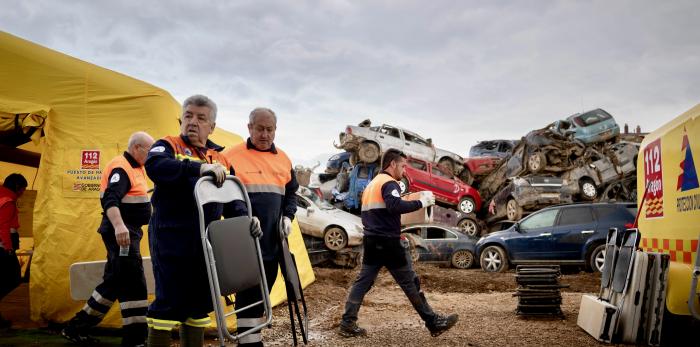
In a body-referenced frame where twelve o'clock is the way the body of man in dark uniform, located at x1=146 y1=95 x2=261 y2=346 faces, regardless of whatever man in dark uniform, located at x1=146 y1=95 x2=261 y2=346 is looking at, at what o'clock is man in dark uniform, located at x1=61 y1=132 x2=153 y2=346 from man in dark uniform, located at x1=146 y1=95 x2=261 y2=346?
man in dark uniform, located at x1=61 y1=132 x2=153 y2=346 is roughly at 7 o'clock from man in dark uniform, located at x1=146 y1=95 x2=261 y2=346.

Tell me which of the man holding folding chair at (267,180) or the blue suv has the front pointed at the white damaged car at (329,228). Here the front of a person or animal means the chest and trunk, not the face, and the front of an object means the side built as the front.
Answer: the blue suv

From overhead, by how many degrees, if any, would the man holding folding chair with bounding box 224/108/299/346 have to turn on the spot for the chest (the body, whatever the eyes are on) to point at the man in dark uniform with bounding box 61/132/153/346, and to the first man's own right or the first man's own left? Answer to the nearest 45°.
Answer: approximately 135° to the first man's own right

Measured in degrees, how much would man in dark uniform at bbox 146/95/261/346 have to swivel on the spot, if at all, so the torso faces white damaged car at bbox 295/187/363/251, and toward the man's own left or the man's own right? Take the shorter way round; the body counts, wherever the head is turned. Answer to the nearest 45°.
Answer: approximately 135° to the man's own left

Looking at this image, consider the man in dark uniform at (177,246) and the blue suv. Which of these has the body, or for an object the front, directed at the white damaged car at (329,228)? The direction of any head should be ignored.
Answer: the blue suv

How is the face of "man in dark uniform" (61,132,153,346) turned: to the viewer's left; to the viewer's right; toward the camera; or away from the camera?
to the viewer's right

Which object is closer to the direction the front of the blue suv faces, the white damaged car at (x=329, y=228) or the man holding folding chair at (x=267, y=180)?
the white damaged car

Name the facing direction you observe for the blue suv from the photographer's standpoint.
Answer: facing to the left of the viewer

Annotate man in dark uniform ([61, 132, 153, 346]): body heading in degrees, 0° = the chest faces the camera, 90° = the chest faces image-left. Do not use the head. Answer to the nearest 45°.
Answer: approximately 270°

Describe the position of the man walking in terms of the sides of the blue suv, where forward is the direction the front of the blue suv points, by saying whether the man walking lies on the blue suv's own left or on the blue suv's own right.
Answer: on the blue suv's own left
